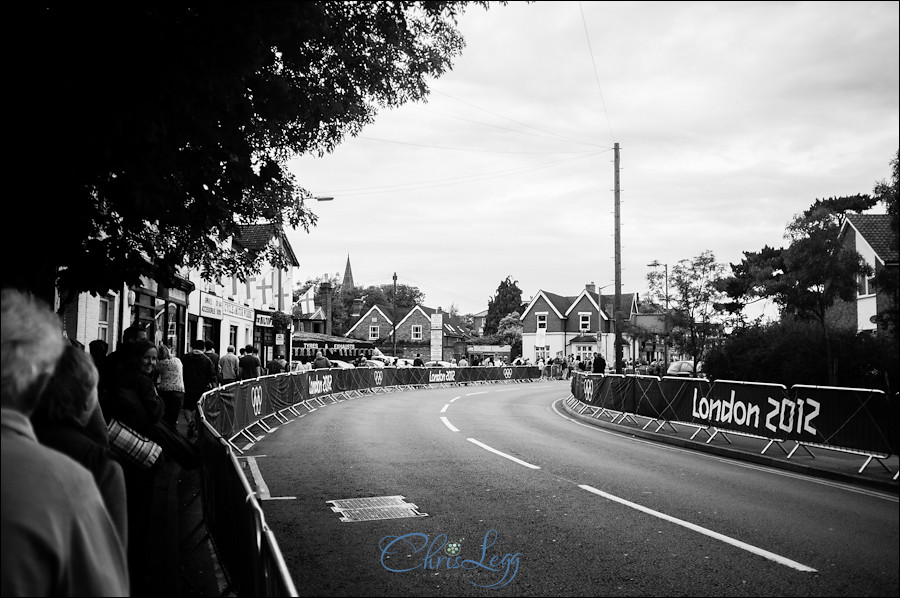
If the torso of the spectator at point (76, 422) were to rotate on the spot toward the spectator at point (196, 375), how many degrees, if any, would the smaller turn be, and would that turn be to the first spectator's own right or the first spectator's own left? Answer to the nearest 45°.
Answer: approximately 45° to the first spectator's own left

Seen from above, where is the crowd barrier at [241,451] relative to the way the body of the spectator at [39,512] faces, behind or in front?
in front

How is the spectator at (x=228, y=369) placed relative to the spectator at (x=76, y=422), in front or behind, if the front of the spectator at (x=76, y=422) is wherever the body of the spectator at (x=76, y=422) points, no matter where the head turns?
in front

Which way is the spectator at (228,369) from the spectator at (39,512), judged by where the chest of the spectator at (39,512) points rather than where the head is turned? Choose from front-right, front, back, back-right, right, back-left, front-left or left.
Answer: front-left

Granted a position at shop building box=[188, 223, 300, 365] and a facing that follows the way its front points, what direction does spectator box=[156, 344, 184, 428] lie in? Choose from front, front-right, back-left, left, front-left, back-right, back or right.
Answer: front-right

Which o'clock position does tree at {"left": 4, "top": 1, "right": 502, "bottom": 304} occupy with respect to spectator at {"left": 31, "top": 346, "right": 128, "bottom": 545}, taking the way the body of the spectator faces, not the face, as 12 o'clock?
The tree is roughly at 11 o'clock from the spectator.

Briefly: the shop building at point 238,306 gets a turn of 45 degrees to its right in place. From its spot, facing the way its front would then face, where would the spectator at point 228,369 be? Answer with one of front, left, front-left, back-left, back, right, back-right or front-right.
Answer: front

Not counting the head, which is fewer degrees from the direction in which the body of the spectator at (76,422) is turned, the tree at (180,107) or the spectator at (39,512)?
the tree

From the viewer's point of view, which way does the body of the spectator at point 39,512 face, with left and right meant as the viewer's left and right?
facing away from the viewer and to the right of the viewer

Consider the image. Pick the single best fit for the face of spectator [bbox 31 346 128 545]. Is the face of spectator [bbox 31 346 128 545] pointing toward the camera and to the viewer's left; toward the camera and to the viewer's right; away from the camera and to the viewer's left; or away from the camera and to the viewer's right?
away from the camera and to the viewer's right

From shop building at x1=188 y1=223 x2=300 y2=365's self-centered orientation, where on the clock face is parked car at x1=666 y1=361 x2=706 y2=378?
The parked car is roughly at 11 o'clock from the shop building.

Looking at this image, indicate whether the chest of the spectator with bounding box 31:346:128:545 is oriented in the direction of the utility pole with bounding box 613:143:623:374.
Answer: yes

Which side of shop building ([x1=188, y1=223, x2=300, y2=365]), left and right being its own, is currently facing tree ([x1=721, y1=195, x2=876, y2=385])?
front

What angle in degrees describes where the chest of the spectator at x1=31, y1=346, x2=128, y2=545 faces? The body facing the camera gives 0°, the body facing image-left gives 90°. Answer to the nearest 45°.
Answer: approximately 225°
